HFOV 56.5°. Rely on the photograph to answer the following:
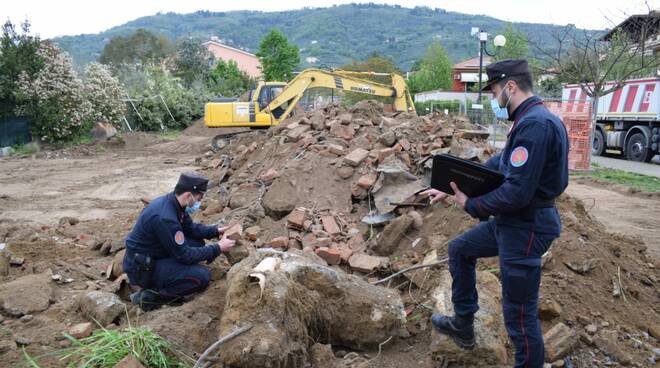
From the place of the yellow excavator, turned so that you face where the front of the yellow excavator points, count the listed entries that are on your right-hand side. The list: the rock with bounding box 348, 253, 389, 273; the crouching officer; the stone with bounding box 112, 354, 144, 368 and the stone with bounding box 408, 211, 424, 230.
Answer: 4

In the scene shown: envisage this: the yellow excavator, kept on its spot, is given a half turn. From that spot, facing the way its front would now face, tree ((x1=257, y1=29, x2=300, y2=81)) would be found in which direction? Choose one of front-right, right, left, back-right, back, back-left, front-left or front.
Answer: right

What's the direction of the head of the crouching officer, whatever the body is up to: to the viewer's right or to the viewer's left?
to the viewer's right

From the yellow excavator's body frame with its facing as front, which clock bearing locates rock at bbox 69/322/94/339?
The rock is roughly at 3 o'clock from the yellow excavator.

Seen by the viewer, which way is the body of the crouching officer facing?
to the viewer's right

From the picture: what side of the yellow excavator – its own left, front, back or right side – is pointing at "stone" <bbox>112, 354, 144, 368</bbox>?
right

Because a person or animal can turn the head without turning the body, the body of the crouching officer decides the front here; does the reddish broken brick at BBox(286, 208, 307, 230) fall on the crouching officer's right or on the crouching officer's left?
on the crouching officer's left

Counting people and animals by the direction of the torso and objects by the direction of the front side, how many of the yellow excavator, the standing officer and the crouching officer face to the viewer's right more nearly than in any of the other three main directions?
2

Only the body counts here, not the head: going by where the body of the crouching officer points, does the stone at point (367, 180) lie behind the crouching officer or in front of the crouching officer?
in front

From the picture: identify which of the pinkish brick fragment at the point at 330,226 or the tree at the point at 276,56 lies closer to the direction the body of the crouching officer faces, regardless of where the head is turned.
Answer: the pinkish brick fragment

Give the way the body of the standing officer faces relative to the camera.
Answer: to the viewer's left

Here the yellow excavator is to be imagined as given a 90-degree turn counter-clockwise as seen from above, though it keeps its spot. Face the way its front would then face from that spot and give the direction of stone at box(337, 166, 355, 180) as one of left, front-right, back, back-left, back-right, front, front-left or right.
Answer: back

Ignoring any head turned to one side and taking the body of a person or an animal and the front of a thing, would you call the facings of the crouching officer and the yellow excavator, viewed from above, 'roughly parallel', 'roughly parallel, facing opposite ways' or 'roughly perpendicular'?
roughly parallel

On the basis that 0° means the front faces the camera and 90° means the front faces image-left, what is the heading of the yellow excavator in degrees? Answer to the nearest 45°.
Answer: approximately 270°

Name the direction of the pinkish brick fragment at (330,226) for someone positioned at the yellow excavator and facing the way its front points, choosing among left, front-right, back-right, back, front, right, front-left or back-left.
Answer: right

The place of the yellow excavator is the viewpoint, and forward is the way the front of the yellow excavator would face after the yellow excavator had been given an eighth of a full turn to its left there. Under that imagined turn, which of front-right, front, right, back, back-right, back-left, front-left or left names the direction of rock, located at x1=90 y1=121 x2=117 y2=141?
left

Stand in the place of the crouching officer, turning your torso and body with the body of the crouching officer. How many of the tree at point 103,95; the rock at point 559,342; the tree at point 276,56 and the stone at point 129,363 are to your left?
2

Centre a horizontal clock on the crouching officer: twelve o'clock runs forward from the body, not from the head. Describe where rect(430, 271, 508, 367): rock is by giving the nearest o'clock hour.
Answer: The rock is roughly at 1 o'clock from the crouching officer.
